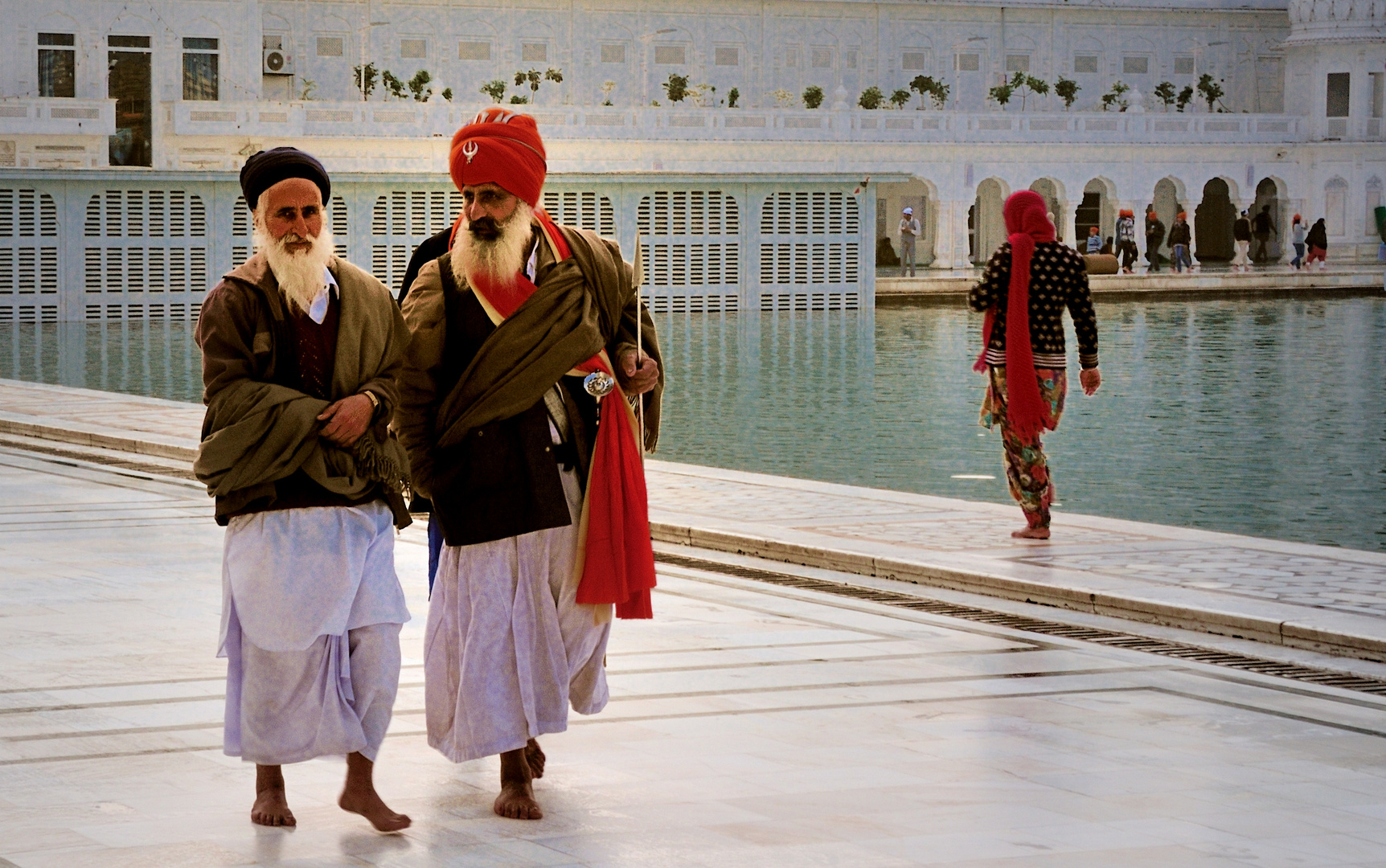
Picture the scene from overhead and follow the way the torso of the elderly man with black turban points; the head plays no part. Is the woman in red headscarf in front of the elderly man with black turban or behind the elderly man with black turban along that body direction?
behind

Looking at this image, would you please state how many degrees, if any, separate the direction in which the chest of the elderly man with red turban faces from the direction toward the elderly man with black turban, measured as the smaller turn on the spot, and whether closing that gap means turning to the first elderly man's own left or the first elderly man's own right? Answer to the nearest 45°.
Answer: approximately 45° to the first elderly man's own right

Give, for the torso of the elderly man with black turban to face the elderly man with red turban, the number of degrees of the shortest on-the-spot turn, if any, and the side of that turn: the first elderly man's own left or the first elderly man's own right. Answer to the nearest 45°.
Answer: approximately 135° to the first elderly man's own left

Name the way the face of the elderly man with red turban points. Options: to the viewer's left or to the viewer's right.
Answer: to the viewer's left

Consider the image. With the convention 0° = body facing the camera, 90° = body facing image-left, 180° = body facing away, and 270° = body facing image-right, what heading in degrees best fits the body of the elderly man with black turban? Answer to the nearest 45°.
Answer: approximately 0°

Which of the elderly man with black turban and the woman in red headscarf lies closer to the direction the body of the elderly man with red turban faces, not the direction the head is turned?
the elderly man with black turban

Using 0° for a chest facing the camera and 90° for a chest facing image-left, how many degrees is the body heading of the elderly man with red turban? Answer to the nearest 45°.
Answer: approximately 0°

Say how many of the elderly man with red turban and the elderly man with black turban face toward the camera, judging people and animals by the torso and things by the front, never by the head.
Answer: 2
